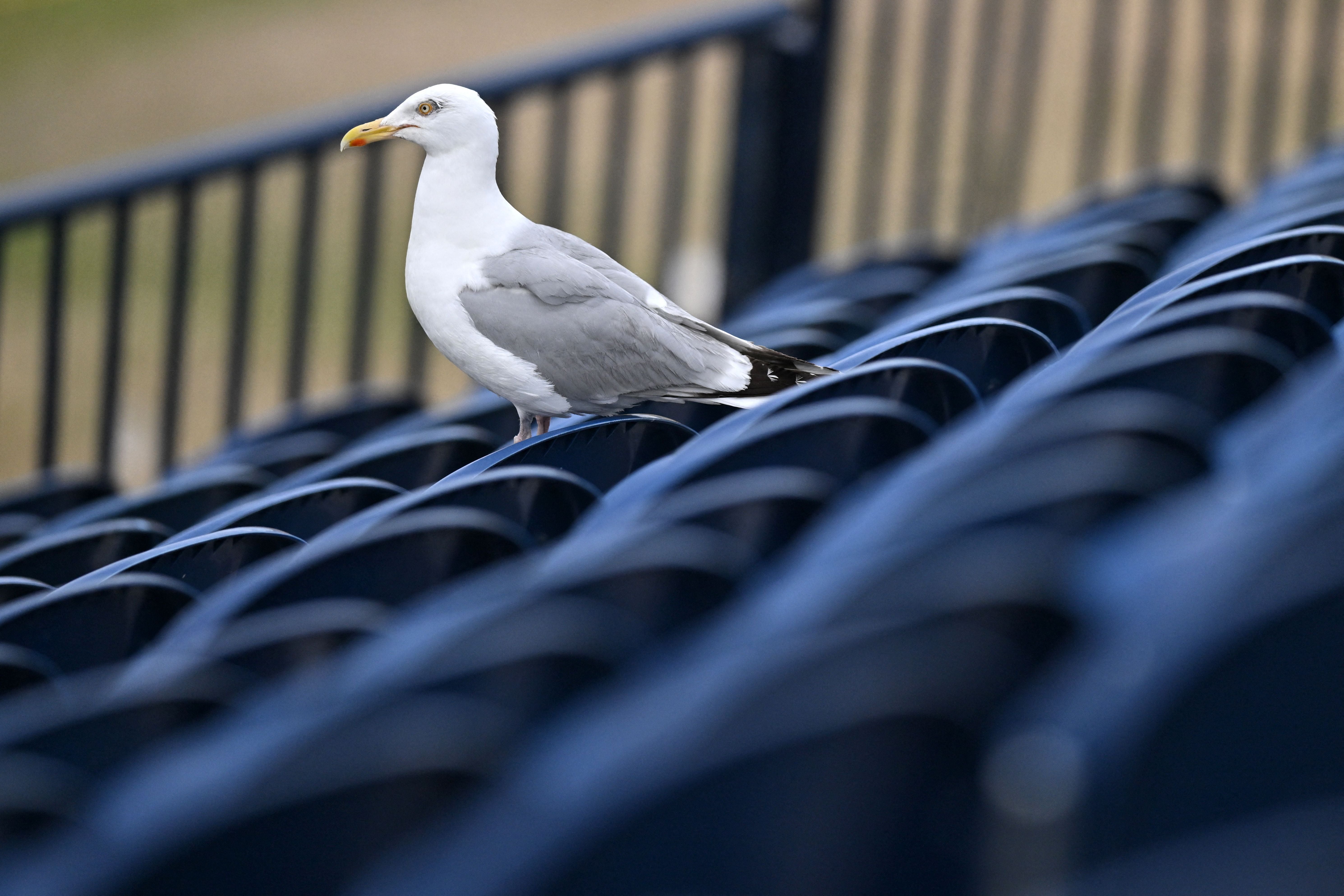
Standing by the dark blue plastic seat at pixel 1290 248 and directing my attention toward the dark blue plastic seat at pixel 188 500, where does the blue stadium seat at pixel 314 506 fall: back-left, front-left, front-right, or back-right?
front-left

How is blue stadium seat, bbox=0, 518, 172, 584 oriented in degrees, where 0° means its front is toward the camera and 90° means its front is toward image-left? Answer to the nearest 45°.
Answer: approximately 135°

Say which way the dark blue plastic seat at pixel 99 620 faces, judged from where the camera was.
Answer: facing away from the viewer and to the left of the viewer

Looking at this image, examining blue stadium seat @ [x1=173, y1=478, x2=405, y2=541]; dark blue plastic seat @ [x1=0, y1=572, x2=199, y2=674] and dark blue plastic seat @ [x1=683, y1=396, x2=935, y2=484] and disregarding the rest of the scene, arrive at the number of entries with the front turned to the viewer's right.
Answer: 0

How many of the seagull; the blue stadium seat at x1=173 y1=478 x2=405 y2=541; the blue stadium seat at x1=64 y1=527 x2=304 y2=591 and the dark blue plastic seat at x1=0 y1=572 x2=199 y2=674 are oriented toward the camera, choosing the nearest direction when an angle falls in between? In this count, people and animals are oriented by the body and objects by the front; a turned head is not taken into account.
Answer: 0

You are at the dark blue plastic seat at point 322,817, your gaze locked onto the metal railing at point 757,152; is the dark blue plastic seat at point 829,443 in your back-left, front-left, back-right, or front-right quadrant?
front-right

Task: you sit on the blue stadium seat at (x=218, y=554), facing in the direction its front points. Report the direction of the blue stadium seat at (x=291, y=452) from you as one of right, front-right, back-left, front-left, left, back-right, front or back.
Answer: front-right

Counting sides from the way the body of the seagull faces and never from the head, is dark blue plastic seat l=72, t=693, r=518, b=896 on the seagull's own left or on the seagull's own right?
on the seagull's own left

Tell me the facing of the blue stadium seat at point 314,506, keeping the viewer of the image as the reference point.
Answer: facing away from the viewer and to the left of the viewer

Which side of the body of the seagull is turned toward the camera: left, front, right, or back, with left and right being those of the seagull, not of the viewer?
left
